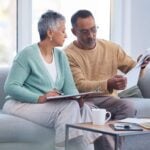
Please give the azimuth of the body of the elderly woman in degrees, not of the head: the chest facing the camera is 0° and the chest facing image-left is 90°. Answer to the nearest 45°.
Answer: approximately 315°

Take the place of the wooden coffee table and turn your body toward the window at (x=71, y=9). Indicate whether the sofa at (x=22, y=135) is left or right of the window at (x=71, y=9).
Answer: left

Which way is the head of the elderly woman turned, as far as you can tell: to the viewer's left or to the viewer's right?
to the viewer's right

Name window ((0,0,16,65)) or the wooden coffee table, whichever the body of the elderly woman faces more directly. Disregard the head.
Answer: the wooden coffee table

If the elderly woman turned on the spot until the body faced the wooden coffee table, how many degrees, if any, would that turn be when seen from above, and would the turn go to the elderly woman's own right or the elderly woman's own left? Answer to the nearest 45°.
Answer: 0° — they already face it

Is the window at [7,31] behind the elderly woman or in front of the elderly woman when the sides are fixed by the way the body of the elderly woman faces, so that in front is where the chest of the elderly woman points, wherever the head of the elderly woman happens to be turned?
behind

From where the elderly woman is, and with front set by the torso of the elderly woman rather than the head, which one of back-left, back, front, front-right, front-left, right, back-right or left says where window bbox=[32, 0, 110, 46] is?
back-left

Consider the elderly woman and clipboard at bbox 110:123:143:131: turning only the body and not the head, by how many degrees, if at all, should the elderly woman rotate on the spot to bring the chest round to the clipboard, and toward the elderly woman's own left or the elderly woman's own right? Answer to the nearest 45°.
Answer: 0° — they already face it
